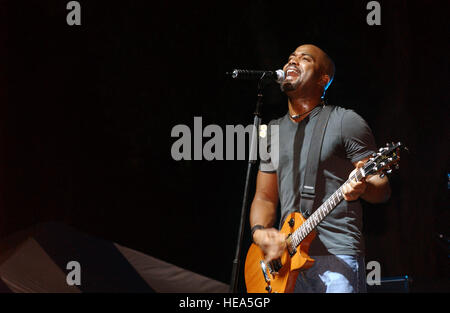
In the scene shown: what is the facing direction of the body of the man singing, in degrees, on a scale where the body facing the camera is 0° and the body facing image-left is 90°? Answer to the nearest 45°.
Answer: approximately 45°

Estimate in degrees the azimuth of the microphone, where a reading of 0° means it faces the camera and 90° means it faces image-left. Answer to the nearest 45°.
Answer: approximately 270°

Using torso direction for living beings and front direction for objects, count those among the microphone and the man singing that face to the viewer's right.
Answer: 1

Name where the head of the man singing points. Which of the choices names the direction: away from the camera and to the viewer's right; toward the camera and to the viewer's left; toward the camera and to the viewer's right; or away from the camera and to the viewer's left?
toward the camera and to the viewer's left
